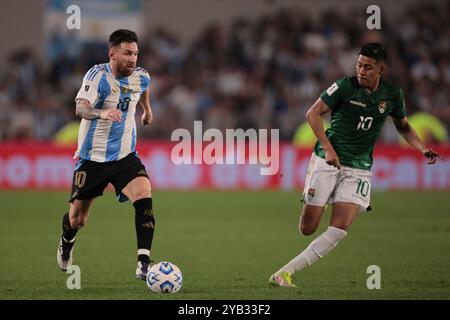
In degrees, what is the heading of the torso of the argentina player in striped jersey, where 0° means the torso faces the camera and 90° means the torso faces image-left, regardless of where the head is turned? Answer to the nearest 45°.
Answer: approximately 315°

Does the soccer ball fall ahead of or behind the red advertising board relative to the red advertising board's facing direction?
ahead

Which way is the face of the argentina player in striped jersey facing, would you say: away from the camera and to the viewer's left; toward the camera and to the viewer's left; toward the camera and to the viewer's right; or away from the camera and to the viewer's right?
toward the camera and to the viewer's right

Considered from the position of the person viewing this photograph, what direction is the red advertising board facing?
facing the viewer

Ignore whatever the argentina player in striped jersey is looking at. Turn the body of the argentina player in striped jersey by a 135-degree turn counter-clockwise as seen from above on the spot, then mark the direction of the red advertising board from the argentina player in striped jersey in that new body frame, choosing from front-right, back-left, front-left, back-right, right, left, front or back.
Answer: front
